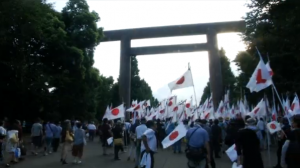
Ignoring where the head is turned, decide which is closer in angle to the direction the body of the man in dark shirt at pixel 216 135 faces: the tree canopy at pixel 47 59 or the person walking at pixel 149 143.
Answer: the tree canopy

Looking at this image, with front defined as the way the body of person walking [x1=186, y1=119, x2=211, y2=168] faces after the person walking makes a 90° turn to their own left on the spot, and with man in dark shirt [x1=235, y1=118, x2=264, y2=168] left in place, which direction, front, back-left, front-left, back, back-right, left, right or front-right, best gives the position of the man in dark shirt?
back-left

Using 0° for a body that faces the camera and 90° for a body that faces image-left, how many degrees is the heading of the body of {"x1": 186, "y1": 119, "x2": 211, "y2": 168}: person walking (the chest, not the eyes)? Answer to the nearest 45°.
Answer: approximately 180°

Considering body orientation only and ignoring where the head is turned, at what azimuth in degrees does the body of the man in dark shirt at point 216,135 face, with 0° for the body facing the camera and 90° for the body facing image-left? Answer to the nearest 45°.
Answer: approximately 180°

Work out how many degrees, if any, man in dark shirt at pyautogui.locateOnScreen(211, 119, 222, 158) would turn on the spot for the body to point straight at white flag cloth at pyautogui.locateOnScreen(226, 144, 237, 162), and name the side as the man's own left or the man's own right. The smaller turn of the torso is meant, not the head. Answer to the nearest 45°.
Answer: approximately 180°

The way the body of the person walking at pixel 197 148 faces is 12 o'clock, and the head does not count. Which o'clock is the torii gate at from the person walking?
The torii gate is roughly at 12 o'clock from the person walking.

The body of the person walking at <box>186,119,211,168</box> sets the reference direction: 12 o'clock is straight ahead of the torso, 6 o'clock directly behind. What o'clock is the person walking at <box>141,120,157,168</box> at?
the person walking at <box>141,120,157,168</box> is roughly at 10 o'clock from the person walking at <box>186,119,211,168</box>.

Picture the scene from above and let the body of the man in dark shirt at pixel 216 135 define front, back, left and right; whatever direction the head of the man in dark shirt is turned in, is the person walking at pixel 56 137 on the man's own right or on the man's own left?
on the man's own left

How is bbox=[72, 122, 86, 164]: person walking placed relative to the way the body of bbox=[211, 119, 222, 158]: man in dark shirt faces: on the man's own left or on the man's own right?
on the man's own left

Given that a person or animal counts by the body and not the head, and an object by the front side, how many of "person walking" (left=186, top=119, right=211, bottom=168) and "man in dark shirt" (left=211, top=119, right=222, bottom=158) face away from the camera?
2

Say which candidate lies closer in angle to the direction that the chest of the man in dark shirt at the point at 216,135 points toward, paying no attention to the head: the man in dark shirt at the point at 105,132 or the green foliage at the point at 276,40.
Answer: the green foliage
